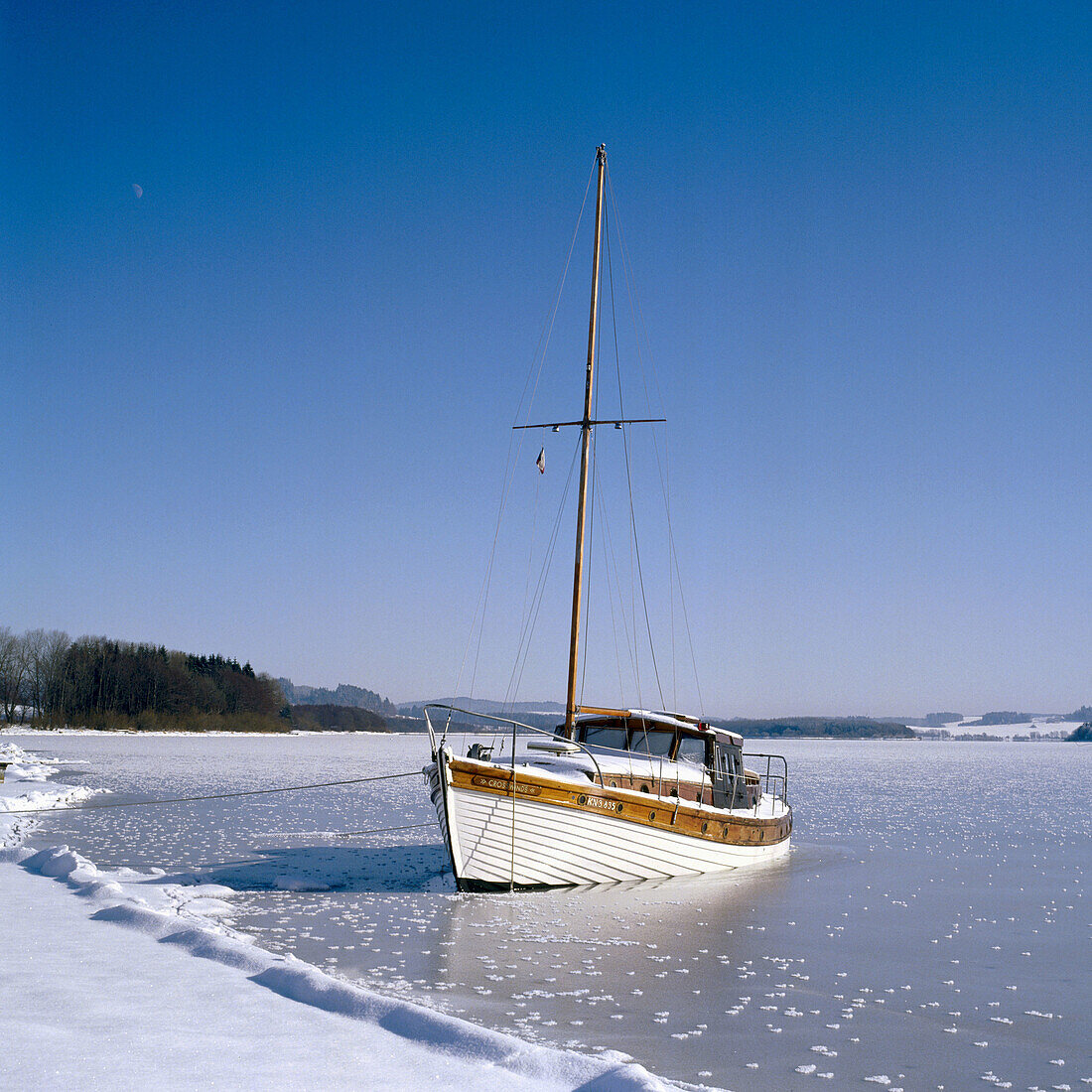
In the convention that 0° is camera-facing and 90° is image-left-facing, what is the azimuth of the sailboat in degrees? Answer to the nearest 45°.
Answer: approximately 45°
